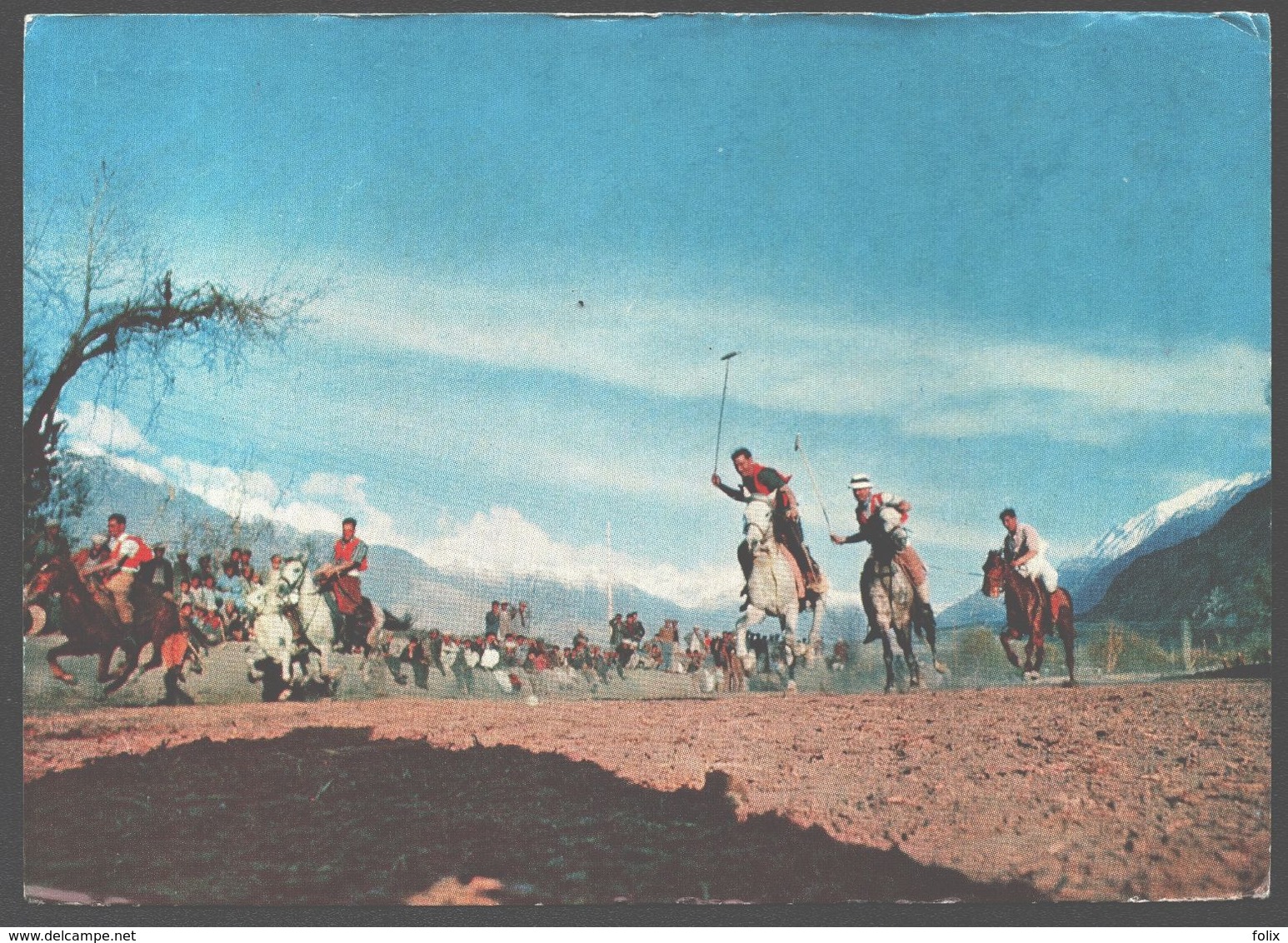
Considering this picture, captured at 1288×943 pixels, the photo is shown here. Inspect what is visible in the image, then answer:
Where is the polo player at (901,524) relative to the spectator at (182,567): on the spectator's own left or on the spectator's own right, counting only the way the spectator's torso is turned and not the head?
on the spectator's own left

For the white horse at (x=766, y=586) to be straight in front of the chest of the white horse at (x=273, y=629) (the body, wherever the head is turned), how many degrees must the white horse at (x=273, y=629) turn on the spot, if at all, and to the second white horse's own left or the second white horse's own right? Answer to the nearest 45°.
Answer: approximately 135° to the second white horse's own left

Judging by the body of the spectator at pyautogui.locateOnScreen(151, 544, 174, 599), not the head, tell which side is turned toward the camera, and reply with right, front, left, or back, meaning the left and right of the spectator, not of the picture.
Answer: front

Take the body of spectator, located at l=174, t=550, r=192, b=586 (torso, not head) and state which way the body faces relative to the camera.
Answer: toward the camera

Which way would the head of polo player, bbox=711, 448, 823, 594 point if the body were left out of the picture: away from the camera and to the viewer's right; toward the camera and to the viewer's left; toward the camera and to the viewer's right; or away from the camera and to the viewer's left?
toward the camera and to the viewer's left

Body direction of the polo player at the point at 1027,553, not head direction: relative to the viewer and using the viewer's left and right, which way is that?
facing the viewer and to the left of the viewer

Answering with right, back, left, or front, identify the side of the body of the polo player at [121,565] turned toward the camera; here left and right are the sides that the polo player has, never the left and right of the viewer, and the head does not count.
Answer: left

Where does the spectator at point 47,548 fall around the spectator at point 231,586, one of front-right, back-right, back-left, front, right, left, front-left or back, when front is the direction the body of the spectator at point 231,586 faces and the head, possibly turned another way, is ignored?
right

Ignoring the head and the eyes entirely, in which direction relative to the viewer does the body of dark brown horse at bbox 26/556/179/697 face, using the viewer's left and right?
facing to the left of the viewer

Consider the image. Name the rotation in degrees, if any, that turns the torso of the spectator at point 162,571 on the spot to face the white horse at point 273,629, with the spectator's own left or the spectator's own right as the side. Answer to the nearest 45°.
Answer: approximately 90° to the spectator's own left

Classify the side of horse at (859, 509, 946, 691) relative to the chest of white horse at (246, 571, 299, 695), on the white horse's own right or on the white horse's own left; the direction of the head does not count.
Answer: on the white horse's own left

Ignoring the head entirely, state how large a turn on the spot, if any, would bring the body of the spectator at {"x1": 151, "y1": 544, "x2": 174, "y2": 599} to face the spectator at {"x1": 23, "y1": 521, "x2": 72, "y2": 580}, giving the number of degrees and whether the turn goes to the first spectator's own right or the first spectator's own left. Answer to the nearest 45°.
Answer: approximately 90° to the first spectator's own right

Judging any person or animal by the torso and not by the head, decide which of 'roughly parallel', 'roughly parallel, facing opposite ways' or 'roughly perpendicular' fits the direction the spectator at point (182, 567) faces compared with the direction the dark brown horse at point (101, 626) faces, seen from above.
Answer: roughly perpendicular

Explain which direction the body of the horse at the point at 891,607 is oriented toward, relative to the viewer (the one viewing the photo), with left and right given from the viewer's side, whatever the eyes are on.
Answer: facing the viewer
